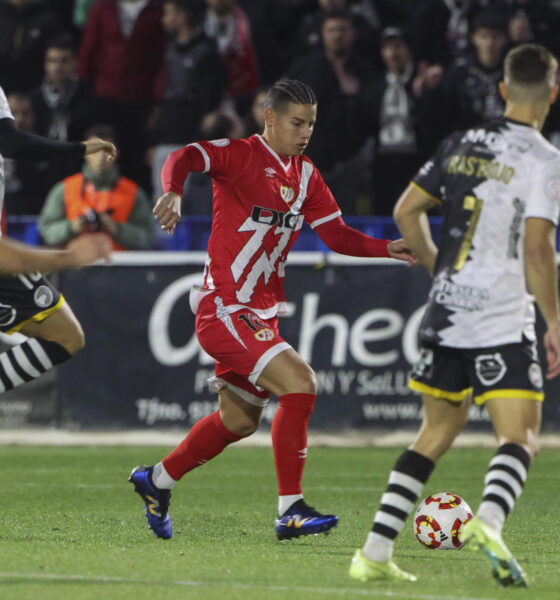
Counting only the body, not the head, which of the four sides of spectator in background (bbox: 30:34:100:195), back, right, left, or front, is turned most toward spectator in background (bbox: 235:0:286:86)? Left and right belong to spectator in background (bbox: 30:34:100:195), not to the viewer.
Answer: left

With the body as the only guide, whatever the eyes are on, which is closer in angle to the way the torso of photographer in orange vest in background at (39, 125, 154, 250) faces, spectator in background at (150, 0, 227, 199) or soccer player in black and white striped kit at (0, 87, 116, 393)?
the soccer player in black and white striped kit

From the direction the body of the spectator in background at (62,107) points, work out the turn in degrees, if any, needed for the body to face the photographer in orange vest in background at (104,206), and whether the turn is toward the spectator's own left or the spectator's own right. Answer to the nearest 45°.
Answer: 0° — they already face them

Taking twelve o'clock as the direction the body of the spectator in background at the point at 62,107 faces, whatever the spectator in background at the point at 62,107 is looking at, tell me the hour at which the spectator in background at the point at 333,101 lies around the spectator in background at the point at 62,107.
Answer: the spectator in background at the point at 333,101 is roughly at 10 o'clock from the spectator in background at the point at 62,107.

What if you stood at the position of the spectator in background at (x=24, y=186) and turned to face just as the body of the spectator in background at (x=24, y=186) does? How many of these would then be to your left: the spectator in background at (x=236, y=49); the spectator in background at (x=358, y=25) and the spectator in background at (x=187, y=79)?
3

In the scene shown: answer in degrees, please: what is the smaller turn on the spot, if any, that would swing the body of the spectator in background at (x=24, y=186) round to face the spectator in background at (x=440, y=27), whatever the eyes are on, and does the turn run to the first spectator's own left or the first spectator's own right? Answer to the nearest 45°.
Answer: approximately 90° to the first spectator's own left

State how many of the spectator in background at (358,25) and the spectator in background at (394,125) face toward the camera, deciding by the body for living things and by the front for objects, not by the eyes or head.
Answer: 2

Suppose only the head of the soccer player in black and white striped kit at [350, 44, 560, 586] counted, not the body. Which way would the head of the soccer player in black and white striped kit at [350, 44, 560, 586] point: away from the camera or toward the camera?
away from the camera

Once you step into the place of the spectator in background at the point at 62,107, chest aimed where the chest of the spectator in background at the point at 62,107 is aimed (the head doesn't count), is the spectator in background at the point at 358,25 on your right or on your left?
on your left

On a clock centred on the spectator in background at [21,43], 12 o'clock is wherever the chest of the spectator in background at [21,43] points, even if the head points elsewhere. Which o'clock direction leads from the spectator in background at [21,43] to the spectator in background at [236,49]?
the spectator in background at [236,49] is roughly at 10 o'clock from the spectator in background at [21,43].

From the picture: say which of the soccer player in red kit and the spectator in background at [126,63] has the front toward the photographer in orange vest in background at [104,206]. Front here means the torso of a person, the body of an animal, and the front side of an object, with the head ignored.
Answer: the spectator in background at [126,63]
